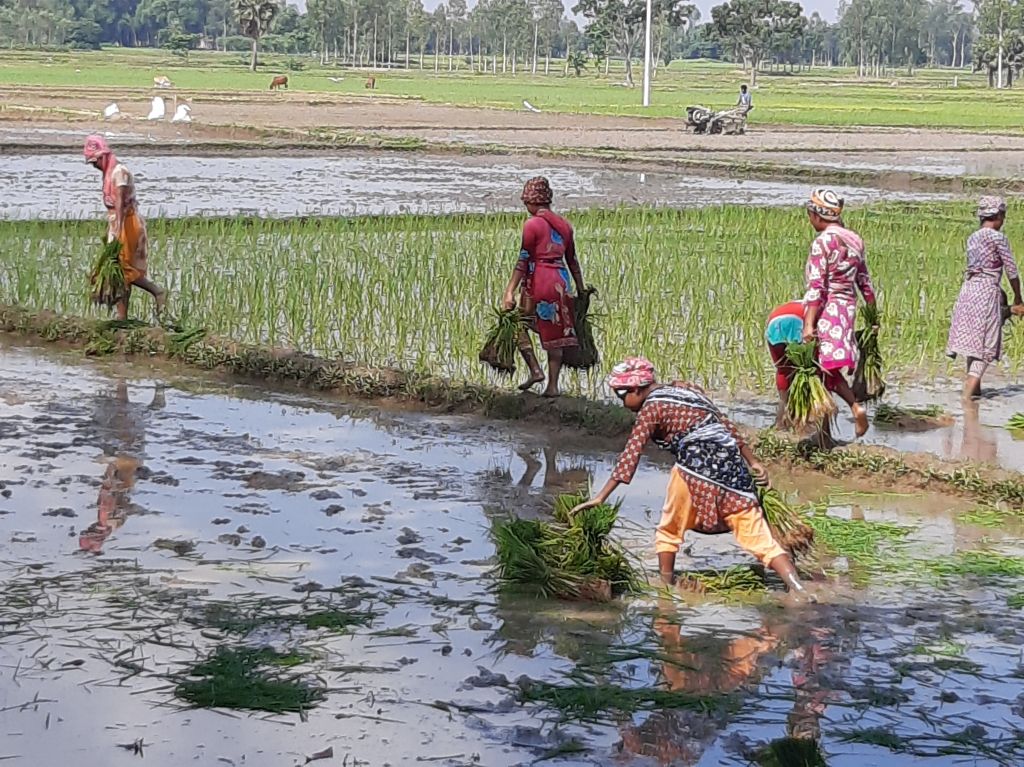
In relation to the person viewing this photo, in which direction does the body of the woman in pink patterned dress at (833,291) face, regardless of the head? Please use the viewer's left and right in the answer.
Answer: facing away from the viewer and to the left of the viewer

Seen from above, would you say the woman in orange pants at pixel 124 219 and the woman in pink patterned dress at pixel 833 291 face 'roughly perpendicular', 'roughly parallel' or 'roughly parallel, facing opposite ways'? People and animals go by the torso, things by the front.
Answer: roughly perpendicular

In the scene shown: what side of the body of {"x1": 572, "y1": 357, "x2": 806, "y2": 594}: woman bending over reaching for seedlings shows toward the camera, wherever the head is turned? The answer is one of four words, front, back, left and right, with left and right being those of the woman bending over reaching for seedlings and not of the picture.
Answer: left
